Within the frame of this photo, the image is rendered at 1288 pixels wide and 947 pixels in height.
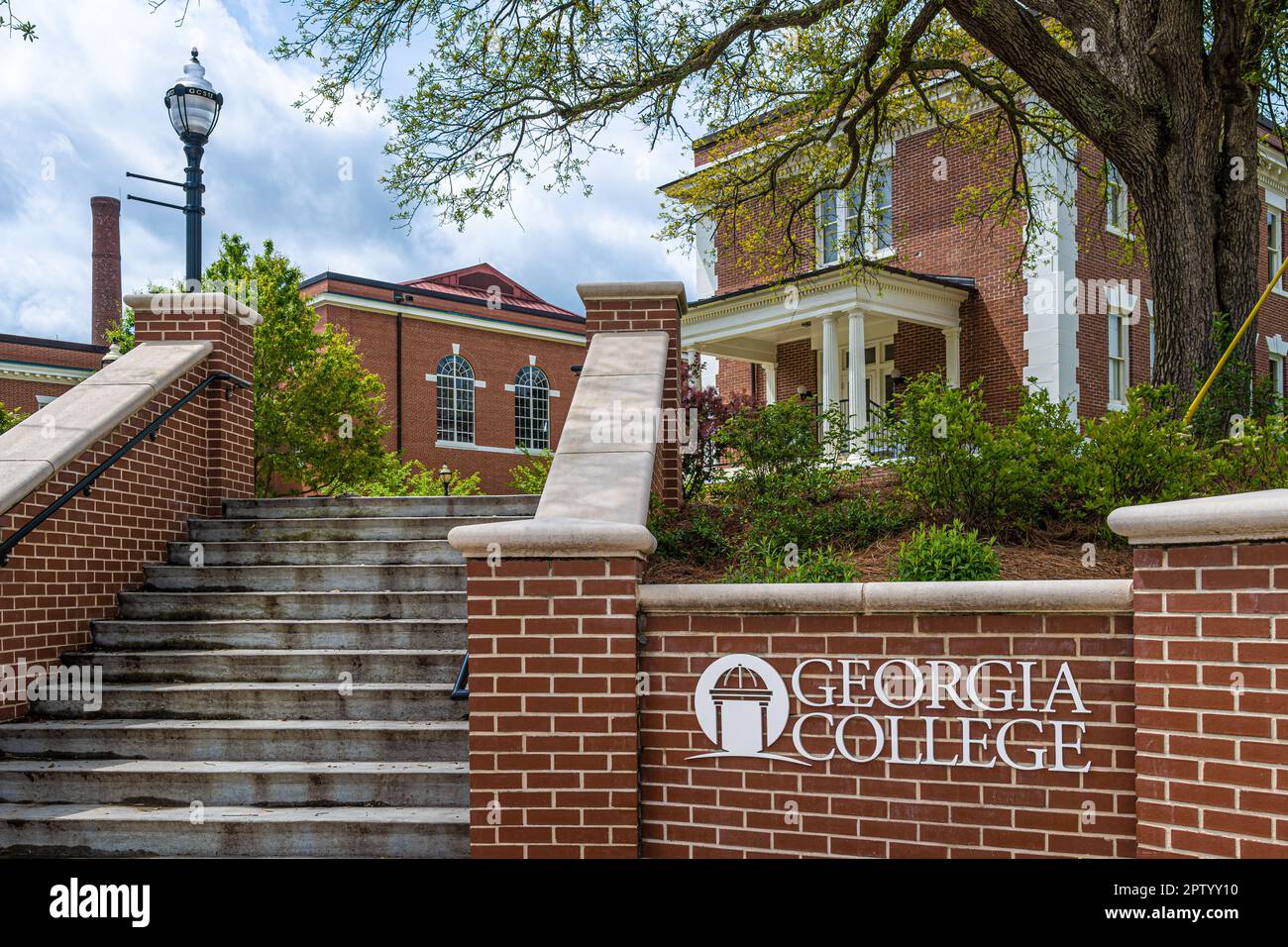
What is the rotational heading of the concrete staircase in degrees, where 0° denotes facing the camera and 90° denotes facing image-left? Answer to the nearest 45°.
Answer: approximately 0°

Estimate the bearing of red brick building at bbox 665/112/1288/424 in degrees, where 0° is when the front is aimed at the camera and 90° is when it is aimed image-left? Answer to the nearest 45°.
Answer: approximately 45°

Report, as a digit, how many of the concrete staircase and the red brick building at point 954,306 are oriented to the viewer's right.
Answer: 0

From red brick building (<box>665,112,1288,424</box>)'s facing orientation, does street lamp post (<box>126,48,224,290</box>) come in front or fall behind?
in front

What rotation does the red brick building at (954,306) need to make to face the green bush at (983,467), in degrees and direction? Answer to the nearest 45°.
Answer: approximately 45° to its left

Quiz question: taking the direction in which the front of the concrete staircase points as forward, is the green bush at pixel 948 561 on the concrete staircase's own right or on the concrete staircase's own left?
on the concrete staircase's own left

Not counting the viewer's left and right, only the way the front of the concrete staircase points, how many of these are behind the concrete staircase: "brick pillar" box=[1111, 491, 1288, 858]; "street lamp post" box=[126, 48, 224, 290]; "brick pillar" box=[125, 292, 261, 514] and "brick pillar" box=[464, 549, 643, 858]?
2

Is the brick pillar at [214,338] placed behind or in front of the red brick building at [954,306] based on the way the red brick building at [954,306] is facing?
in front

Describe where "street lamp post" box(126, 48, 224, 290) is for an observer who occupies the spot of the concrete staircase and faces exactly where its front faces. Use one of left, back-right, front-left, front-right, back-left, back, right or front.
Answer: back

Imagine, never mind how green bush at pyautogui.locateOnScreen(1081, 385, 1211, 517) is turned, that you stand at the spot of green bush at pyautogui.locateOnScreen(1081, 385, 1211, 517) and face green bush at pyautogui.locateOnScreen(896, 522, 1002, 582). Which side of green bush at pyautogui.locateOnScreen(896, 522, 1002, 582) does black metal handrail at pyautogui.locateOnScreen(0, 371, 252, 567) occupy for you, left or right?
right
